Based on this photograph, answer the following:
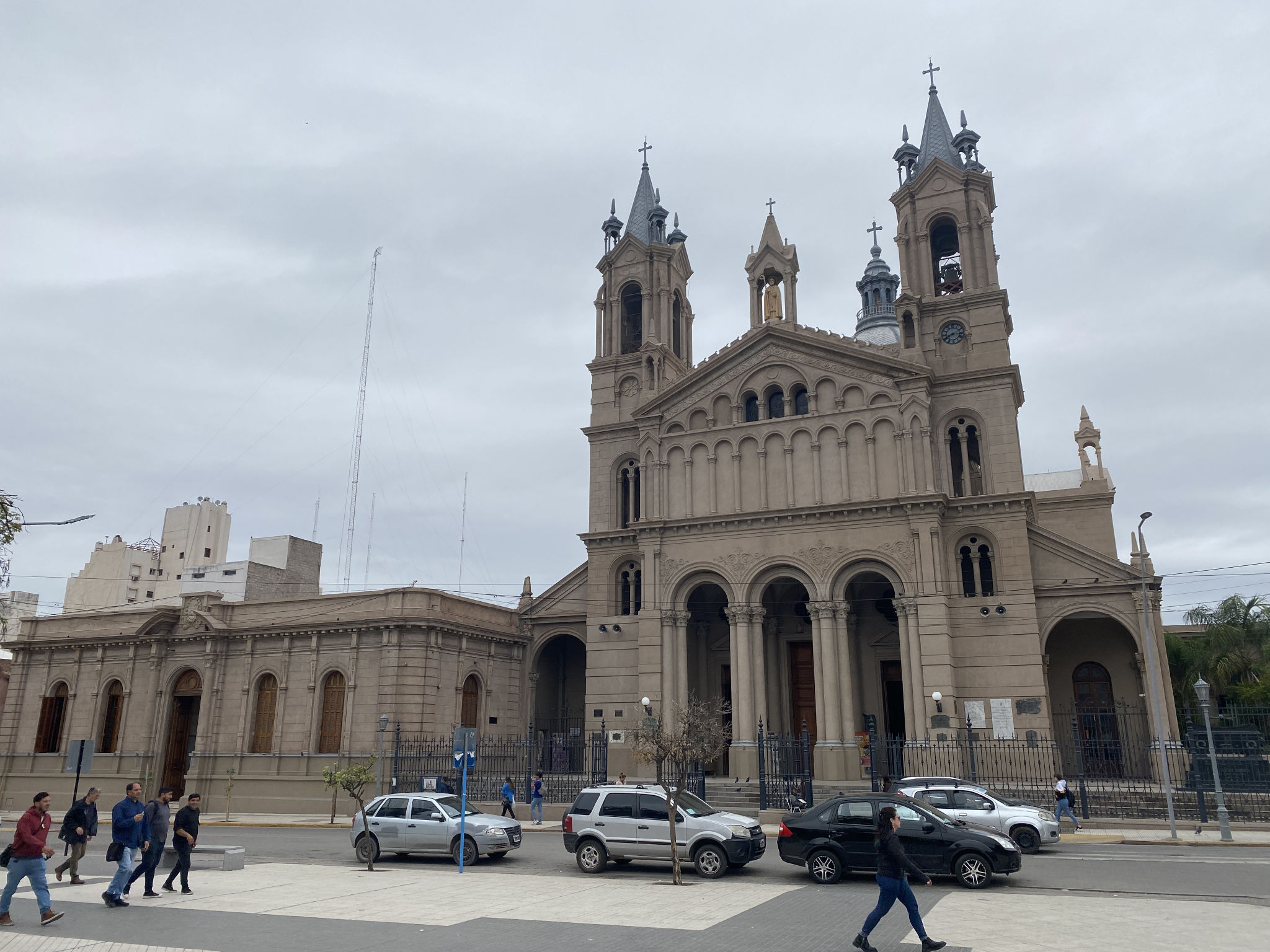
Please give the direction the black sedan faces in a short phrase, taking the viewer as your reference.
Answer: facing to the right of the viewer

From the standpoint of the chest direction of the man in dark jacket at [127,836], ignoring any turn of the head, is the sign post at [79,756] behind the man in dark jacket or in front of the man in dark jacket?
behind
